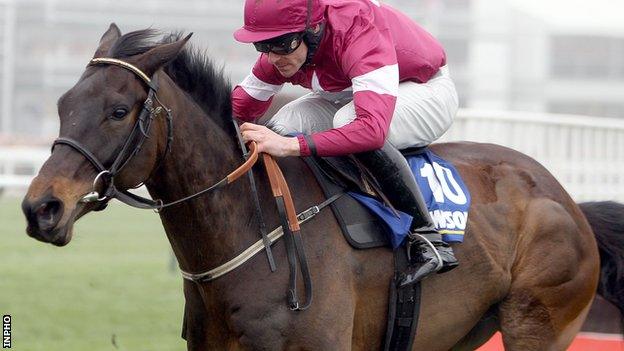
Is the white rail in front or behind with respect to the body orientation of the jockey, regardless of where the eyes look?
behind

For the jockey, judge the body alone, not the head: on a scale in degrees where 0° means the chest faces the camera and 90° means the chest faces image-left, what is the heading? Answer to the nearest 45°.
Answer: approximately 45°

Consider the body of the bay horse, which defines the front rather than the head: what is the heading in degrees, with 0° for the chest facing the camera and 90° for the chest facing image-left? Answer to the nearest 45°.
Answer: approximately 90°

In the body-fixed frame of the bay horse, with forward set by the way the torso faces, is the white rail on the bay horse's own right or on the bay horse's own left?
on the bay horse's own right
